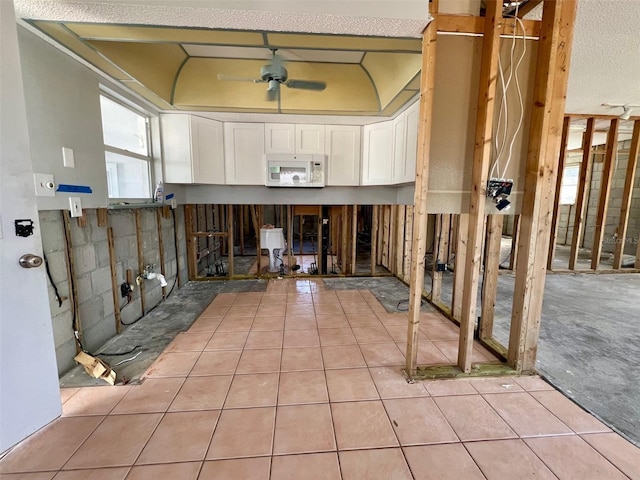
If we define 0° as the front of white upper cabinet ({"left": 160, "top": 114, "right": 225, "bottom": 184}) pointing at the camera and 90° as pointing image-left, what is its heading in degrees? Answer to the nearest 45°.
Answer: approximately 315°

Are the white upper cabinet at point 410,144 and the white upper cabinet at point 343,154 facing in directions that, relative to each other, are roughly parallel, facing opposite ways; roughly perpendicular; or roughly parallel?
roughly perpendicular

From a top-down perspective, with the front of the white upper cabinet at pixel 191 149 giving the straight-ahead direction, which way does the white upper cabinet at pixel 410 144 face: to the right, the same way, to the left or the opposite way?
the opposite way

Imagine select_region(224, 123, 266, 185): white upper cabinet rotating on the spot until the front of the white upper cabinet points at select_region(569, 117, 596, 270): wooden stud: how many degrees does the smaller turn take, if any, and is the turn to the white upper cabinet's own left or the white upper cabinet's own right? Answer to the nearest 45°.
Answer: approximately 90° to the white upper cabinet's own left

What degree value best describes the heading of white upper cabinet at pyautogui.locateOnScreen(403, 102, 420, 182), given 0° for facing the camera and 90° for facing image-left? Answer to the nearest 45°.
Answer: approximately 90°

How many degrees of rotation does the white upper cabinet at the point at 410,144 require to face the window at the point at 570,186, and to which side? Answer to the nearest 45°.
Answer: approximately 135° to its right

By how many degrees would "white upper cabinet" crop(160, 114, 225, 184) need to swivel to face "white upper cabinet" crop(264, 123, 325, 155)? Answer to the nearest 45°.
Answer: approximately 45° to its left

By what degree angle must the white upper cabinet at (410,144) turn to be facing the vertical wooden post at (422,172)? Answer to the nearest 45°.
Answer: approximately 90° to its left

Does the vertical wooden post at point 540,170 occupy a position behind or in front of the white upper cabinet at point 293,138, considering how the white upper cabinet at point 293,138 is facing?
in front

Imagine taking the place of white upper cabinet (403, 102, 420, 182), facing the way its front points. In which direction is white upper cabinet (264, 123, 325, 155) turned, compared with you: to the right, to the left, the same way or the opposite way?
to the left
